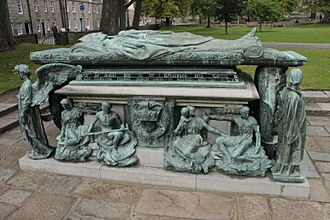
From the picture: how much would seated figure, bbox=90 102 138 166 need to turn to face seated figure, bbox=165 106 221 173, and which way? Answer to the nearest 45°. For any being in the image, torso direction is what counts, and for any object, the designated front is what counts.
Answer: approximately 45° to its left

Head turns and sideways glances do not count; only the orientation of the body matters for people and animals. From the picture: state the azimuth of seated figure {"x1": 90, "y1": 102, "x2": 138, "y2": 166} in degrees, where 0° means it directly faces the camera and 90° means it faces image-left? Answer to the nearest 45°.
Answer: approximately 0°

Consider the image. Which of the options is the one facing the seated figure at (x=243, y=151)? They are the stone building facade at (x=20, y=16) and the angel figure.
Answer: the stone building facade

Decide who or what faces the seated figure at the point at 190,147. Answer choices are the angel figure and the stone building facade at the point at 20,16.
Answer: the stone building facade

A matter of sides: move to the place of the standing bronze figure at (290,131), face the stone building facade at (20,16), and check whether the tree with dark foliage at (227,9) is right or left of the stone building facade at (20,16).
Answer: right

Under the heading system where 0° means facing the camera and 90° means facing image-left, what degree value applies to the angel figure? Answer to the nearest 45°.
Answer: approximately 90°

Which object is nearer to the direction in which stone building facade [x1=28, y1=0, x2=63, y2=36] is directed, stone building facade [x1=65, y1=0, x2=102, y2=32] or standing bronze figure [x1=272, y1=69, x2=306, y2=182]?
the standing bronze figure

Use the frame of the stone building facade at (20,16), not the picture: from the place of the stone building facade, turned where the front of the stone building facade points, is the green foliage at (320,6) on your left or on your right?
on your left

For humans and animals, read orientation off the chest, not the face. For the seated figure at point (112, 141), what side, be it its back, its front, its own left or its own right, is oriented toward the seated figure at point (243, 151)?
left

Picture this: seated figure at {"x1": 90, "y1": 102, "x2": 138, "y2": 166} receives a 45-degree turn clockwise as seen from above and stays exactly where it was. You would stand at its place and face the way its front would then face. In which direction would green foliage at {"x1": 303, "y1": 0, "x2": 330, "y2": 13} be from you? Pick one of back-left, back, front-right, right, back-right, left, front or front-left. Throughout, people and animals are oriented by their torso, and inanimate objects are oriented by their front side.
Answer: back
